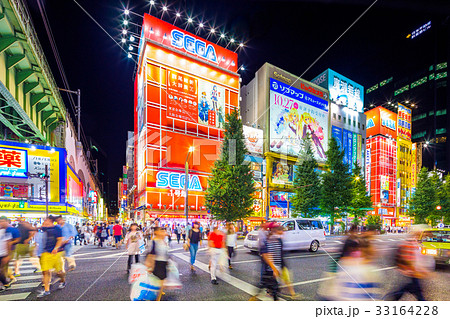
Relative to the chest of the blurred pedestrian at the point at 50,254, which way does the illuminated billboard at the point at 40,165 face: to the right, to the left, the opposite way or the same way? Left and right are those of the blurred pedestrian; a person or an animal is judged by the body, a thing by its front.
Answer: to the left

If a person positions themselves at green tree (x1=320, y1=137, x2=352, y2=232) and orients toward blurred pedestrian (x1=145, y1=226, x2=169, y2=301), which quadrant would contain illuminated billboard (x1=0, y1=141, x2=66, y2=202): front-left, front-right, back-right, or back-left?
front-right

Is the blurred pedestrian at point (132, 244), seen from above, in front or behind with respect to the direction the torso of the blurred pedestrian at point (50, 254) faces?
behind

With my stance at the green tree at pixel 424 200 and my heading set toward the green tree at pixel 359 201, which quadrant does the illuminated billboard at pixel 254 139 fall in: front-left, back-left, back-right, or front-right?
front-right

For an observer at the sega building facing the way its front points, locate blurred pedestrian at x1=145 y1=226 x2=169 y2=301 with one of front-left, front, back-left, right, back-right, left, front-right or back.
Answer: front-right

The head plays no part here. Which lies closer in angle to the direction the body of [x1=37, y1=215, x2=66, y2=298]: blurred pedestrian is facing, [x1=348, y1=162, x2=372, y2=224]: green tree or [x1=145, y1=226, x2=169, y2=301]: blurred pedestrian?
the blurred pedestrian

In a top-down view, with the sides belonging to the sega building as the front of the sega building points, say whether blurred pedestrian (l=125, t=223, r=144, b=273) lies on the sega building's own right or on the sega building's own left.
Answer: on the sega building's own right

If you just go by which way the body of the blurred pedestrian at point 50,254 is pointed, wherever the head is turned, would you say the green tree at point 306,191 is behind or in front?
behind

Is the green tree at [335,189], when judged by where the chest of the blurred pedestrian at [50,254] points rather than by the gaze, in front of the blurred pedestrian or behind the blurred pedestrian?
behind

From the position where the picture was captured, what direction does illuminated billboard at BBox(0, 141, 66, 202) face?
facing the viewer and to the right of the viewer

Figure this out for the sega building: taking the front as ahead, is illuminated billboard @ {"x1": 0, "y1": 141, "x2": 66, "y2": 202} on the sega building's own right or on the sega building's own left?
on the sega building's own right
